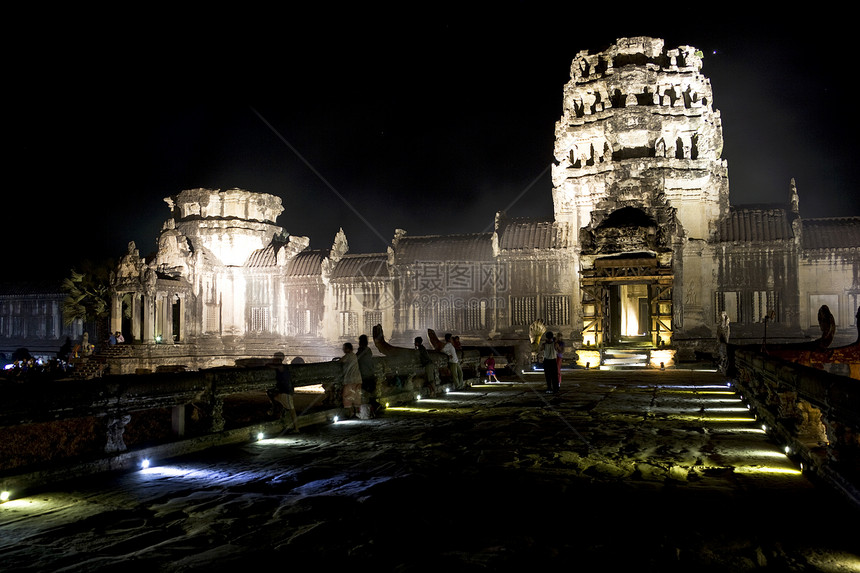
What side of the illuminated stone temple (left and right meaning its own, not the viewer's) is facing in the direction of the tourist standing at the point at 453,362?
front

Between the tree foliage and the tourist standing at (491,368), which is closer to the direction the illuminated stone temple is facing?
the tourist standing

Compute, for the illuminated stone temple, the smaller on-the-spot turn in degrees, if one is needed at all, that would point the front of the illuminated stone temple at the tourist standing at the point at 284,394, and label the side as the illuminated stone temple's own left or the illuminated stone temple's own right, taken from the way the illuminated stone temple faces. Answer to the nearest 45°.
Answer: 0° — it already faces them

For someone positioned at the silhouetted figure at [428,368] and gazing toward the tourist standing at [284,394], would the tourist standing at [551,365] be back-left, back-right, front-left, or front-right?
back-left

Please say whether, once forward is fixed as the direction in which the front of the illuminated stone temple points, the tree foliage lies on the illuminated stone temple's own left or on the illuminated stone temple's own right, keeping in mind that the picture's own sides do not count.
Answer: on the illuminated stone temple's own right

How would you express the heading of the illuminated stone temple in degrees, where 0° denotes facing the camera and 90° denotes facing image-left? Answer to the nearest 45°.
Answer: approximately 0°

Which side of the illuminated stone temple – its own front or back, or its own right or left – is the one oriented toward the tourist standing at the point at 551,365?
front

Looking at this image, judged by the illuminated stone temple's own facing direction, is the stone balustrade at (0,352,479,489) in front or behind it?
in front

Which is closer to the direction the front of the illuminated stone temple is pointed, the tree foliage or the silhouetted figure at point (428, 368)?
the silhouetted figure
